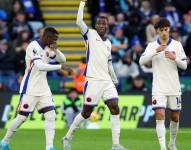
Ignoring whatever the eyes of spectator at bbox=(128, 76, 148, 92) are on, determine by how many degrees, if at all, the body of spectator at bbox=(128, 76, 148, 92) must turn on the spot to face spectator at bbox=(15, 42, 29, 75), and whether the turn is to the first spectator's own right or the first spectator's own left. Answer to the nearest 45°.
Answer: approximately 90° to the first spectator's own right

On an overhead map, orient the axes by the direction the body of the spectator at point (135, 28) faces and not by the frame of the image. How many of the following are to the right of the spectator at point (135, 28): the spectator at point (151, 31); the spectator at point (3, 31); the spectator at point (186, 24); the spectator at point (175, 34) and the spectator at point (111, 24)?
2

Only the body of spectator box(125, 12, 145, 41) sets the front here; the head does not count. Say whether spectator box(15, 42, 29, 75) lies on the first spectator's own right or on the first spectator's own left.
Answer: on the first spectator's own right

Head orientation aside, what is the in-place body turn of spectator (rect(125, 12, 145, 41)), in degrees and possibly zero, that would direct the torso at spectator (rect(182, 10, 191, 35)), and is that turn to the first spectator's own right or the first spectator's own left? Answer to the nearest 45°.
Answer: approximately 90° to the first spectator's own left

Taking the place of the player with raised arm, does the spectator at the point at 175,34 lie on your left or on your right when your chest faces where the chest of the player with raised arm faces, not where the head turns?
on your left

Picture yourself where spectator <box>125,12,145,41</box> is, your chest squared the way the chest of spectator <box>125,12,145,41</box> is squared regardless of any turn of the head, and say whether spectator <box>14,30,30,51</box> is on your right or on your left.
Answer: on your right
